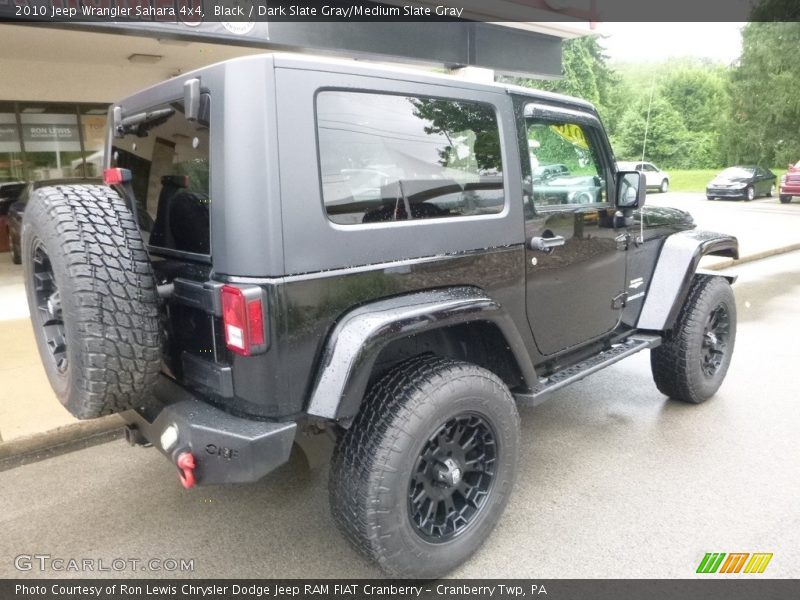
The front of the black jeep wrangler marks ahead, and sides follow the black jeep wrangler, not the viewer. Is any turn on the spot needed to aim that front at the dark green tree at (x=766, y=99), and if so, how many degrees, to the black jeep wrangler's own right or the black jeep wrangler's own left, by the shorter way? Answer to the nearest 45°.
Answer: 0° — it already faces it

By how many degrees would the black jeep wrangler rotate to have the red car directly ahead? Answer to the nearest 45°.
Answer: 0° — it already faces it

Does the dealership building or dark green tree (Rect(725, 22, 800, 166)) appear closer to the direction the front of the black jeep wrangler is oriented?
the dark green tree

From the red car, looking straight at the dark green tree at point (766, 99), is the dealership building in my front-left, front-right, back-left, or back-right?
back-left

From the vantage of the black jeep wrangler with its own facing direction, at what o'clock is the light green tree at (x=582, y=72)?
The light green tree is roughly at 11 o'clock from the black jeep wrangler.

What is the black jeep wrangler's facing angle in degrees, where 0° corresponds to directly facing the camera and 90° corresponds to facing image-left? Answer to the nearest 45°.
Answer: approximately 225°

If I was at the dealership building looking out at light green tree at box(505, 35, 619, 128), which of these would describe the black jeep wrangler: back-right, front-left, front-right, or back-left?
back-right

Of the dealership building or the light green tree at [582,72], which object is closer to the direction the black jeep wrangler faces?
the light green tree

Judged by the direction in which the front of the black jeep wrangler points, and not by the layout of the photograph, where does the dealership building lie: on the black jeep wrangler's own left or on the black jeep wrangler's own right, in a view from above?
on the black jeep wrangler's own left

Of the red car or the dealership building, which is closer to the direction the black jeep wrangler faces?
the red car
